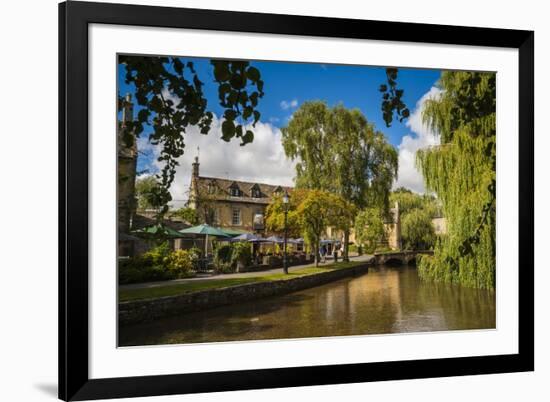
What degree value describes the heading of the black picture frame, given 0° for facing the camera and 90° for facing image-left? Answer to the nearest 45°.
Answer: approximately 315°
